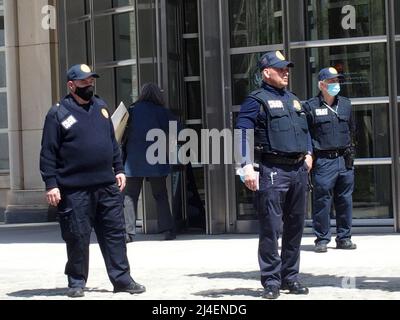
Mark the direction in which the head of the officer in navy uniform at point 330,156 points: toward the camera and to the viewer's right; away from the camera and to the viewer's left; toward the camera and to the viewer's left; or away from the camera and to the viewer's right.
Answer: toward the camera and to the viewer's right

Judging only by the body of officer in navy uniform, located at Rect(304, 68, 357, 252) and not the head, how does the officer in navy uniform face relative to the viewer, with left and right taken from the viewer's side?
facing the viewer and to the right of the viewer

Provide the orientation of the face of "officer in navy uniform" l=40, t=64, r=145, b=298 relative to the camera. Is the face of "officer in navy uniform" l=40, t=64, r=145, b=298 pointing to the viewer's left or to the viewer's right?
to the viewer's right

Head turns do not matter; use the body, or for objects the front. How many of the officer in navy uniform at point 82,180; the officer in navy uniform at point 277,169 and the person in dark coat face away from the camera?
1

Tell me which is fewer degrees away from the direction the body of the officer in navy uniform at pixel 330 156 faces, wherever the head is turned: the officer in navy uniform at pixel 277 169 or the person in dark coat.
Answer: the officer in navy uniform

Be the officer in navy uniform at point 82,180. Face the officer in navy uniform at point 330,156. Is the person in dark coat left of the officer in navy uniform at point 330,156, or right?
left

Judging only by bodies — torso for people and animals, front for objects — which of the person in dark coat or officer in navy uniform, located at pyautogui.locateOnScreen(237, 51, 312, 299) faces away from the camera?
the person in dark coat

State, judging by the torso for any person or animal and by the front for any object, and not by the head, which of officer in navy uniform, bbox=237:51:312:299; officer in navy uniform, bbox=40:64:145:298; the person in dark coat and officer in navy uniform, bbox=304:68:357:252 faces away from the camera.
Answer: the person in dark coat

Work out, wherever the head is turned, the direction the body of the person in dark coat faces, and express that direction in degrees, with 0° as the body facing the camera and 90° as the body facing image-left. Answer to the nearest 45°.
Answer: approximately 180°

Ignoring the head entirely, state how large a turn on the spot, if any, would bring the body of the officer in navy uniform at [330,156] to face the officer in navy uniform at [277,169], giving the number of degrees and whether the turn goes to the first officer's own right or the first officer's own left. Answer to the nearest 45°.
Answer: approximately 45° to the first officer's own right

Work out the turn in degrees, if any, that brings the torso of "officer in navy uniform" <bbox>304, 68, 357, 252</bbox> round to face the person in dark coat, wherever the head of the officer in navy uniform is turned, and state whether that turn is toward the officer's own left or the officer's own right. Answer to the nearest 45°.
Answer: approximately 90° to the officer's own right

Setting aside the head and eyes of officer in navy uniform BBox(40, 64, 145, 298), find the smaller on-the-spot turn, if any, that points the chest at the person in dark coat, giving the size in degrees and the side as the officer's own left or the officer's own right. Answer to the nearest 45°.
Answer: approximately 135° to the officer's own left

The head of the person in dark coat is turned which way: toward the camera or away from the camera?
away from the camera

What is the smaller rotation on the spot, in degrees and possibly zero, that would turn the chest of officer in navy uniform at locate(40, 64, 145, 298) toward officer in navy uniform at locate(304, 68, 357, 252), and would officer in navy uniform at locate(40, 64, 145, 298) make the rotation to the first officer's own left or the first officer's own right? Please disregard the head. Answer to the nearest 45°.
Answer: approximately 90° to the first officer's own left
